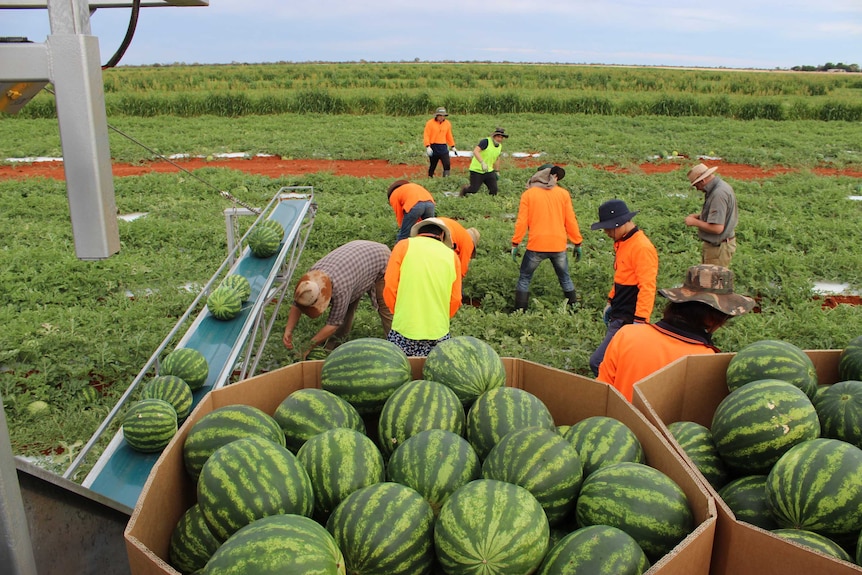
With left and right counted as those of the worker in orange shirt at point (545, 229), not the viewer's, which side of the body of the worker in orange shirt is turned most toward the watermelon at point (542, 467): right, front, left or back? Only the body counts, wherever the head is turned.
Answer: back

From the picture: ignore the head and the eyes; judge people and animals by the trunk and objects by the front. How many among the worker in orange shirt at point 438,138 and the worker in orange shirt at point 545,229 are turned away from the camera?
1

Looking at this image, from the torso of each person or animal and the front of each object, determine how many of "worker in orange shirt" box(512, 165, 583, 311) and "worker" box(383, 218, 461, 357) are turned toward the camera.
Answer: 0

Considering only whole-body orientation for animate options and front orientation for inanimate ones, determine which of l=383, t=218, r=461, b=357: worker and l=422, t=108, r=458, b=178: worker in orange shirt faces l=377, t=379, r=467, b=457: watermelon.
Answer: the worker in orange shirt

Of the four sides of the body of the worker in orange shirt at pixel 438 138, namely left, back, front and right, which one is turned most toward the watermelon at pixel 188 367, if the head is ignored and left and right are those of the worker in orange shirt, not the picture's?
front

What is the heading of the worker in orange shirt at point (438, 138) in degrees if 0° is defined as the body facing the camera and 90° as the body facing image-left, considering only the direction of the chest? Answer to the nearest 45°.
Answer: approximately 0°

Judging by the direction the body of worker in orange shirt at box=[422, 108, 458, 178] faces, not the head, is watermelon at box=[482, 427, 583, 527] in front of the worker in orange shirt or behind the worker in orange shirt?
in front

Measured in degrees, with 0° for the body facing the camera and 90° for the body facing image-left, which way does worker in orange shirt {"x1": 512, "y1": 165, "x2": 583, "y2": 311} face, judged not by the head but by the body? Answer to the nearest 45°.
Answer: approximately 180°

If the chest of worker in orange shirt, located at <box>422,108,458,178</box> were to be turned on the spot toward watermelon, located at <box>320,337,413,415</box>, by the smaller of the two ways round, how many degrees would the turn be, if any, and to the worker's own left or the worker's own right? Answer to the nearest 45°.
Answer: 0° — they already face it

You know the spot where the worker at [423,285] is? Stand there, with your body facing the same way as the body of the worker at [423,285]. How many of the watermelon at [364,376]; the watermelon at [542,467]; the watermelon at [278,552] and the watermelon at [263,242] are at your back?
3

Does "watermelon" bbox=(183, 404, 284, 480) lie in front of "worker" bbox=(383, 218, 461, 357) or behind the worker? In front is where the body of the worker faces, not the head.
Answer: behind

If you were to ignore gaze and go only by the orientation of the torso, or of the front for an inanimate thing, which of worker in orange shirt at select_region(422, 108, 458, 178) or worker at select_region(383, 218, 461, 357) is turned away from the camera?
the worker

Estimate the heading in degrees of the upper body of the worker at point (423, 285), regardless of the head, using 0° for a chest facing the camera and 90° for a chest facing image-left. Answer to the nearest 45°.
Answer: approximately 180°

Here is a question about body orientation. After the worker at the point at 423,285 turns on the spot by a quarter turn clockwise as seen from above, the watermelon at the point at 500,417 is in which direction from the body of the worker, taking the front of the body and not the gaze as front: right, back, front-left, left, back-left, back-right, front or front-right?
right

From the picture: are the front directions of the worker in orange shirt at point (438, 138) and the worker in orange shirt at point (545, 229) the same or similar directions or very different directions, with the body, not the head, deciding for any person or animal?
very different directions
